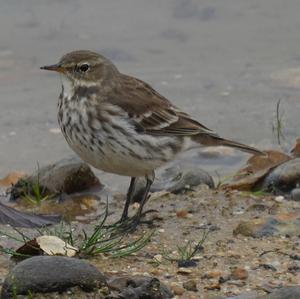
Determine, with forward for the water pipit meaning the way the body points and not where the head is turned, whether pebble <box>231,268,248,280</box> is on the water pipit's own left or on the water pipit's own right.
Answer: on the water pipit's own left

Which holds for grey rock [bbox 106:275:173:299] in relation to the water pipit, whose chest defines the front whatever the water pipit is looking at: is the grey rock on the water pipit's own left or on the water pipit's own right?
on the water pipit's own left

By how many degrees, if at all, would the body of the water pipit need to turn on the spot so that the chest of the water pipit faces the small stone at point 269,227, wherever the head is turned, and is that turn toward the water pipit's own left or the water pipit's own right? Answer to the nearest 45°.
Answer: approximately 135° to the water pipit's own left

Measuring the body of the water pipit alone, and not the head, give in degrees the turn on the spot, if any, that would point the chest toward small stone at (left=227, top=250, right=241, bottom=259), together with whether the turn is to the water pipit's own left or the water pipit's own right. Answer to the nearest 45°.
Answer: approximately 135° to the water pipit's own left

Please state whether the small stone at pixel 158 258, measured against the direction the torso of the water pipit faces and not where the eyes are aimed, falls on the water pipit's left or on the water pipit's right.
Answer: on the water pipit's left

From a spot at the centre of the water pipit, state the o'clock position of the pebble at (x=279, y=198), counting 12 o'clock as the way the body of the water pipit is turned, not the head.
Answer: The pebble is roughly at 6 o'clock from the water pipit.

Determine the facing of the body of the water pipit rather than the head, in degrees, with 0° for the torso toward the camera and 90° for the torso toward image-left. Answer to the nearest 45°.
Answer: approximately 90°

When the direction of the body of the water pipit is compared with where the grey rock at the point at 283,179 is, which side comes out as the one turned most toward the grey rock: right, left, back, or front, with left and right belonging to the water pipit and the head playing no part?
back

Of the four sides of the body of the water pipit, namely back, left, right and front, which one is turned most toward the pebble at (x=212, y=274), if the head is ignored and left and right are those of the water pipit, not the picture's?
left

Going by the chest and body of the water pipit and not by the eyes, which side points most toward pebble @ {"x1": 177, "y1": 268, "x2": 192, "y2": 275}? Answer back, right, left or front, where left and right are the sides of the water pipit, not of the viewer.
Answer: left

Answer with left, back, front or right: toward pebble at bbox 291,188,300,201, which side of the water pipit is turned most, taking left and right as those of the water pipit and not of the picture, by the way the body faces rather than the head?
back

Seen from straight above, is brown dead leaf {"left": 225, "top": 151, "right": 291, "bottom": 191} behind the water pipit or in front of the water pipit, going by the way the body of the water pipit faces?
behind
